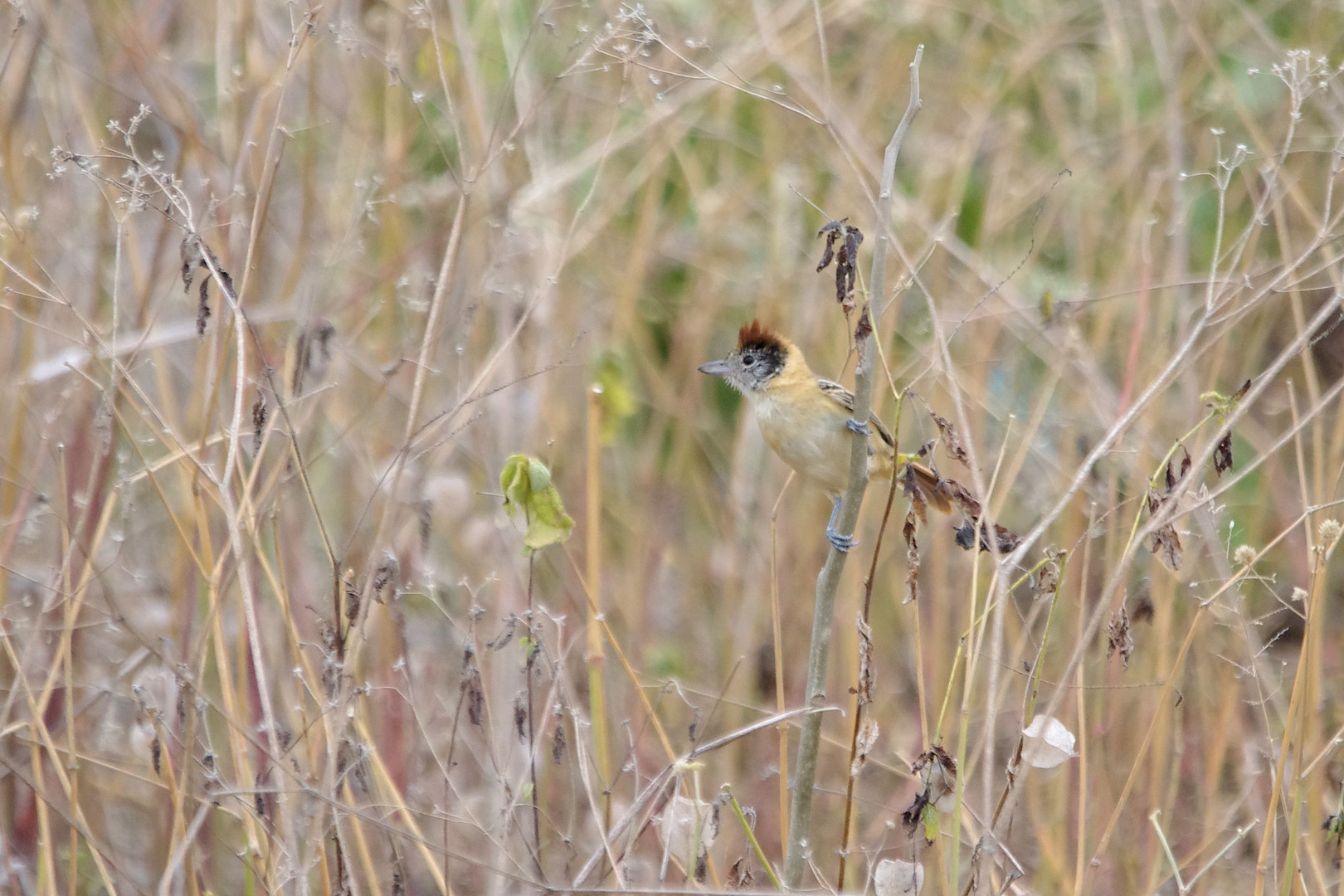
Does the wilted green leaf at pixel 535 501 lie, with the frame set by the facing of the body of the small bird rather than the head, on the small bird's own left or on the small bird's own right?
on the small bird's own right

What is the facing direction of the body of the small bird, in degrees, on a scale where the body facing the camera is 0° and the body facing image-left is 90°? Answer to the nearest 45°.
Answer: approximately 90°
